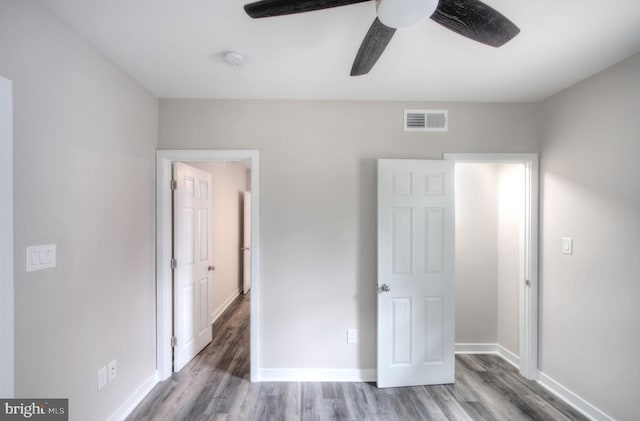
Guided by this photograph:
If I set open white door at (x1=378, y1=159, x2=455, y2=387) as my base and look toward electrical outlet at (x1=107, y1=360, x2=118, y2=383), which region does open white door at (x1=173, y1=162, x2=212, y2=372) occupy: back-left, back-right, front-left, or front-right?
front-right

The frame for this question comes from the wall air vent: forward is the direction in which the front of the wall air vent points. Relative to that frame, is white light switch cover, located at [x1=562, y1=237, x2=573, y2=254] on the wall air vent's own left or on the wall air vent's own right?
on the wall air vent's own left

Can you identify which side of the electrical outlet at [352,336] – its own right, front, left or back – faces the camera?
front

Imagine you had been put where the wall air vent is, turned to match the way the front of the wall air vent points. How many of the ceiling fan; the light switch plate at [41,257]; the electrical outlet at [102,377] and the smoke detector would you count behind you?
0

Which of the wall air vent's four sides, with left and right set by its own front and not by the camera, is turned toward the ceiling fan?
front

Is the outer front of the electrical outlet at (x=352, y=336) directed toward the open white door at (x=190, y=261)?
no

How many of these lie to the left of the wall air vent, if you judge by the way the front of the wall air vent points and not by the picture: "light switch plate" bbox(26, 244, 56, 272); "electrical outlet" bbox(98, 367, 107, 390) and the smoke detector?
0

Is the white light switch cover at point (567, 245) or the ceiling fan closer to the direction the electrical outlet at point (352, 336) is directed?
the ceiling fan

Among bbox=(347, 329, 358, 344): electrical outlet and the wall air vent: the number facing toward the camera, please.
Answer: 2

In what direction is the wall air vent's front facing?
toward the camera

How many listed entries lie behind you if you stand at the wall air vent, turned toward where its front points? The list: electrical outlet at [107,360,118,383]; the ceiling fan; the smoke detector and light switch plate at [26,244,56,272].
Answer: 0

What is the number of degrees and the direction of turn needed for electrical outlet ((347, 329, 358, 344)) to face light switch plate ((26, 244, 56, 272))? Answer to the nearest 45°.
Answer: approximately 45° to its right

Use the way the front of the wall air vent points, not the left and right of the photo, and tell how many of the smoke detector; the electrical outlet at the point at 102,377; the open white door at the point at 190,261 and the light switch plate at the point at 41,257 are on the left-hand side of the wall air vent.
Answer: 0

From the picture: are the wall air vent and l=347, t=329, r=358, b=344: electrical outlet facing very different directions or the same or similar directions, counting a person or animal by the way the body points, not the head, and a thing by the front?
same or similar directions
